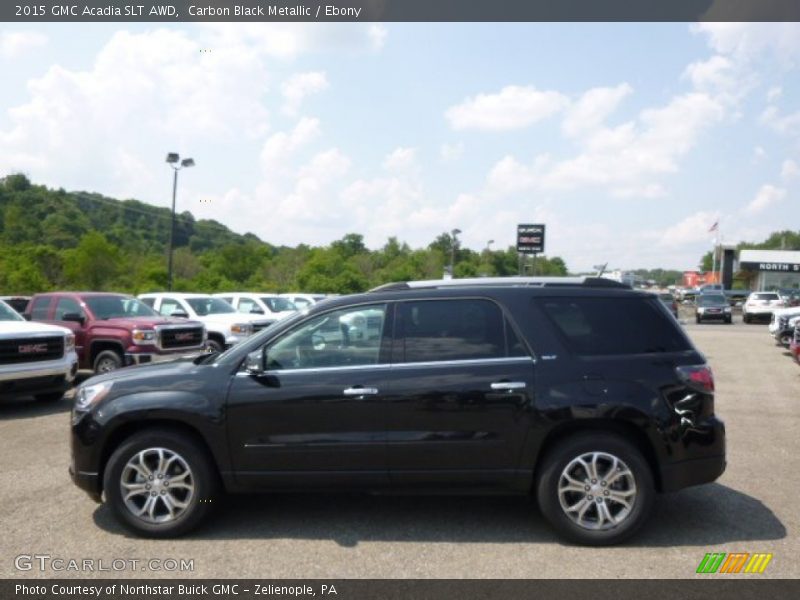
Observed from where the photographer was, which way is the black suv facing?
facing to the left of the viewer

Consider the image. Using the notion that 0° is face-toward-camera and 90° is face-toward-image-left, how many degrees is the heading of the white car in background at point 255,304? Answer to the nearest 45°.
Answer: approximately 315°

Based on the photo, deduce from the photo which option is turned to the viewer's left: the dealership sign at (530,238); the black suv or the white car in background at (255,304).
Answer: the black suv

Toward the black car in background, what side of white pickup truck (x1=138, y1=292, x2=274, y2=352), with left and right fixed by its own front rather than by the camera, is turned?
left

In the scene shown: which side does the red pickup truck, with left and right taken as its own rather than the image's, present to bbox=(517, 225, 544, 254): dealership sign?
left

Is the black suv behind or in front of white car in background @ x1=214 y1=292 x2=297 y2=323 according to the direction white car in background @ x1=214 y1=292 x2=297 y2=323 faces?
in front

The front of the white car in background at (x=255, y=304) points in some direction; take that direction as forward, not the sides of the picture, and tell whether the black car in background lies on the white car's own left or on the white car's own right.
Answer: on the white car's own left

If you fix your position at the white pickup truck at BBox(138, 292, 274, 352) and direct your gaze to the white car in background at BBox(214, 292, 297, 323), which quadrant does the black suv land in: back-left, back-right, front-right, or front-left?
back-right

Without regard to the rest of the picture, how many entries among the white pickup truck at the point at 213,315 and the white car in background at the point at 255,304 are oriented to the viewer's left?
0

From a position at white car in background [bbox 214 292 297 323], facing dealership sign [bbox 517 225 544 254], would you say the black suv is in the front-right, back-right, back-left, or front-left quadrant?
back-right

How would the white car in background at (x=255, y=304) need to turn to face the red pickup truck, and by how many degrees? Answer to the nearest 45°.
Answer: approximately 45° to its right
